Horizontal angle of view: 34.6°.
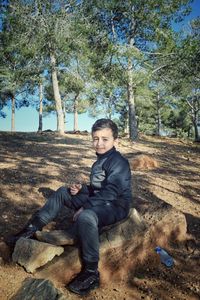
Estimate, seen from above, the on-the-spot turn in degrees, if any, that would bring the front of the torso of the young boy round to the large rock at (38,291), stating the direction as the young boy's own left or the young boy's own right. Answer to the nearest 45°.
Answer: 0° — they already face it

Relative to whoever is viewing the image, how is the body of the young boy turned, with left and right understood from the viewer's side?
facing the viewer and to the left of the viewer

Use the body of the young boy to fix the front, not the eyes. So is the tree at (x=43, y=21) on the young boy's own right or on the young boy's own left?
on the young boy's own right

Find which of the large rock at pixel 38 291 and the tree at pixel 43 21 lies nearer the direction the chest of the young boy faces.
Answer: the large rock
